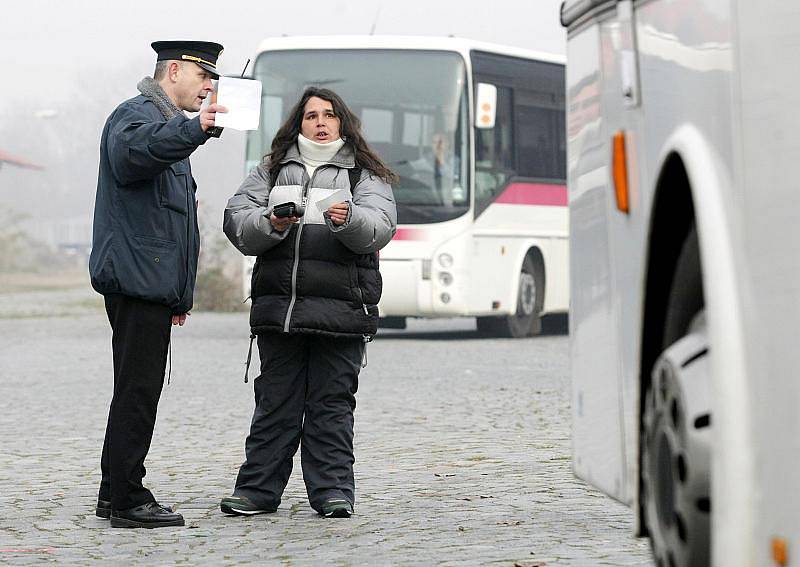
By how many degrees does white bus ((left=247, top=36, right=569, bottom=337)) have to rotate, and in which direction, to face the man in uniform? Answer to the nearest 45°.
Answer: approximately 45° to its left

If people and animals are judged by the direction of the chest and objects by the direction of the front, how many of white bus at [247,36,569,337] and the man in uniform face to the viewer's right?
1

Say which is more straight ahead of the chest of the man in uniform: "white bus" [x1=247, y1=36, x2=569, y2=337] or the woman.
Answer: the woman

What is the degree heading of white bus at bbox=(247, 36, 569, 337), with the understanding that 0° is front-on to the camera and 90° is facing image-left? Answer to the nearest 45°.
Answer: approximately 45°

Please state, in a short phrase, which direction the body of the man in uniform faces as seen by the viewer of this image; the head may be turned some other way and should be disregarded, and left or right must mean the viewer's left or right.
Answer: facing to the right of the viewer
